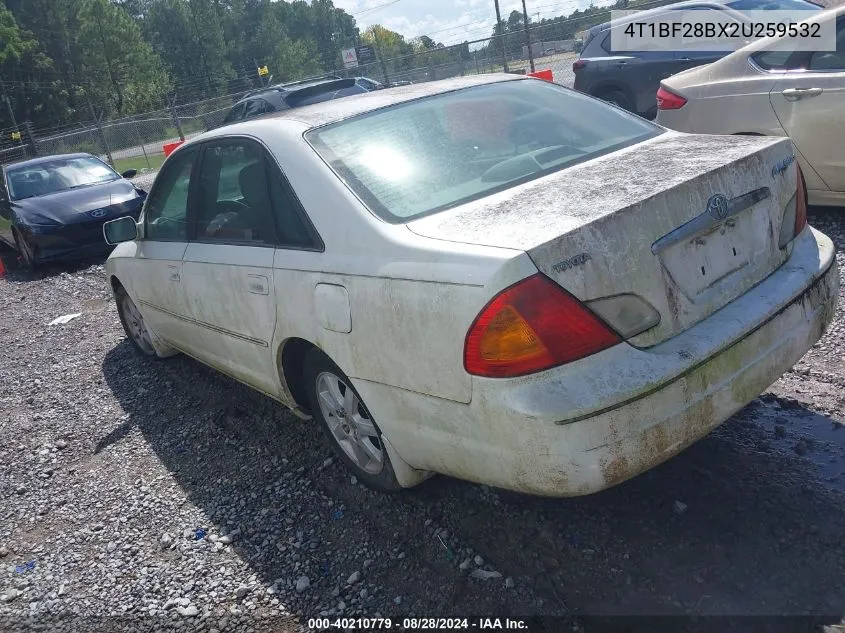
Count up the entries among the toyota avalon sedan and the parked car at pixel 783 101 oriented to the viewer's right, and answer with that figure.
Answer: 1

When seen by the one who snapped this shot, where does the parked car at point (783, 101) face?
facing to the right of the viewer

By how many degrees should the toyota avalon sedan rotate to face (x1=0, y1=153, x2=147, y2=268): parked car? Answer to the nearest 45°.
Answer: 0° — it already faces it

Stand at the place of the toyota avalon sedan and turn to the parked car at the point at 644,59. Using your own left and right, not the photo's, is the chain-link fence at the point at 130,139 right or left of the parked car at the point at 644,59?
left

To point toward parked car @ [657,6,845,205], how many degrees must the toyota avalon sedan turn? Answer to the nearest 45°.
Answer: approximately 90° to its right

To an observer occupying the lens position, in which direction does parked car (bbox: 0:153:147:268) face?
facing the viewer and to the right of the viewer

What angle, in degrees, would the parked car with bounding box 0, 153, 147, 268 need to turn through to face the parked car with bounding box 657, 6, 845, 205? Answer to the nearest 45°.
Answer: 0° — it already faces it

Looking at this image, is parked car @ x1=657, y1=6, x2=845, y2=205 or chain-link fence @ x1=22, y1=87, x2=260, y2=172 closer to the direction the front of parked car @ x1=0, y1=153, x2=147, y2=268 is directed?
the parked car

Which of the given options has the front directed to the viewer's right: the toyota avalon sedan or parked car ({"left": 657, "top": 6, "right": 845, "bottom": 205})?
the parked car

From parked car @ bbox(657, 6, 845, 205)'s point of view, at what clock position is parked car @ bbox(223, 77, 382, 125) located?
parked car @ bbox(223, 77, 382, 125) is roughly at 7 o'clock from parked car @ bbox(657, 6, 845, 205).

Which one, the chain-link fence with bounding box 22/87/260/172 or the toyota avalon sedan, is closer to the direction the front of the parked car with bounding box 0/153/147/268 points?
the toyota avalon sedan

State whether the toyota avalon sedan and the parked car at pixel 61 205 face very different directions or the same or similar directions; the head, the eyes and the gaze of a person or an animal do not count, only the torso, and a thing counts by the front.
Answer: very different directions

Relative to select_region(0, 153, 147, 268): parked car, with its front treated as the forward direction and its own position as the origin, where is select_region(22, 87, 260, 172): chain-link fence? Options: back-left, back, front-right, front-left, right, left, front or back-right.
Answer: back-left

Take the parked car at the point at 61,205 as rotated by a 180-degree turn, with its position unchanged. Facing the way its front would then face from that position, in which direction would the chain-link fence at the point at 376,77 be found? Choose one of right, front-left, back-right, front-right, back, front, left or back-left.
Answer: right

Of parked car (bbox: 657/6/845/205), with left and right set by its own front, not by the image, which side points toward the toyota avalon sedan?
right

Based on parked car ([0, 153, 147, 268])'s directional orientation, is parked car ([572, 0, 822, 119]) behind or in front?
in front
